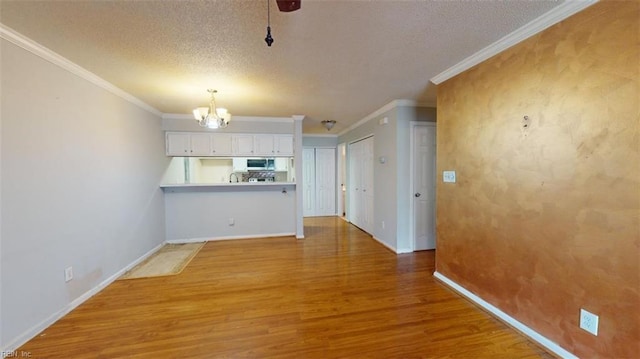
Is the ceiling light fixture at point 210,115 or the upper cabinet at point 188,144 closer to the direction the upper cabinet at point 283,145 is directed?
the ceiling light fixture

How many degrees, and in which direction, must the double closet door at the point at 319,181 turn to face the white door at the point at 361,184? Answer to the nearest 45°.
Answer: approximately 45° to its left

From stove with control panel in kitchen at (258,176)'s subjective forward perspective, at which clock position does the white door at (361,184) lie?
The white door is roughly at 9 o'clock from the stove with control panel in kitchen.

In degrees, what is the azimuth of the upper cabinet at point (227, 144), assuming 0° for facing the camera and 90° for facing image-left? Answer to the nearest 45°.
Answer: approximately 0°

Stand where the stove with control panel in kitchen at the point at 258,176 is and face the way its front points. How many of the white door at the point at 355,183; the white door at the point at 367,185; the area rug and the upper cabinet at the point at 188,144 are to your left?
2

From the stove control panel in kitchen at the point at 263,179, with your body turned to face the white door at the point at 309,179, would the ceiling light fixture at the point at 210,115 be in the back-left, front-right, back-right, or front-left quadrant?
back-right

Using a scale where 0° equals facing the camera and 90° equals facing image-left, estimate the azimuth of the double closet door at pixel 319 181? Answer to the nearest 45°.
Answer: approximately 0°

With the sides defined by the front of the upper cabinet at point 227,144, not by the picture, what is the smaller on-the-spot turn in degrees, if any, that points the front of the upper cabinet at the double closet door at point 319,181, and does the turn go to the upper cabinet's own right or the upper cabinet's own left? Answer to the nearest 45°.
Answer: approximately 135° to the upper cabinet's own left

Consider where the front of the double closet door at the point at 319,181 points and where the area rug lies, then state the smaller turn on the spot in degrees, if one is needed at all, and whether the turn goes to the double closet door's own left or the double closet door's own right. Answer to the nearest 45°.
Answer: approximately 45° to the double closet door's own right

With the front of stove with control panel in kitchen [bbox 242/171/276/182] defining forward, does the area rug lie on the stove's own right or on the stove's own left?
on the stove's own right

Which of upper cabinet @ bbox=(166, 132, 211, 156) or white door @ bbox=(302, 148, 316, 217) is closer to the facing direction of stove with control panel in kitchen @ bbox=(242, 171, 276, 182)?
the upper cabinet
